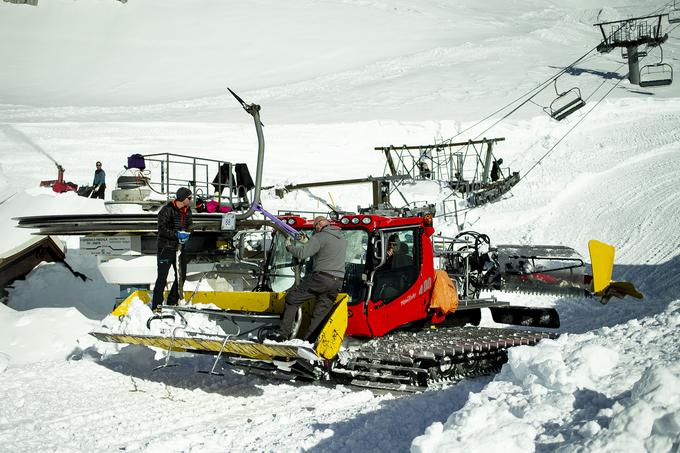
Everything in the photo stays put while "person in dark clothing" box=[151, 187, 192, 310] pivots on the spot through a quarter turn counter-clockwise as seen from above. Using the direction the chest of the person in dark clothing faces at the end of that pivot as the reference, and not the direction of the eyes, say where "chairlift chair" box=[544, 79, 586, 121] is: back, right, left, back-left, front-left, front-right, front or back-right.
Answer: front

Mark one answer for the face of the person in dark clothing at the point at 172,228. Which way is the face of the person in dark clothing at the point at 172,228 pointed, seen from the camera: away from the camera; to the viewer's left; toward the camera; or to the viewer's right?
to the viewer's right

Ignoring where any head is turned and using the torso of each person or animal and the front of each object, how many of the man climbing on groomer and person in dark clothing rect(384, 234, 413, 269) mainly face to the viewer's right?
0

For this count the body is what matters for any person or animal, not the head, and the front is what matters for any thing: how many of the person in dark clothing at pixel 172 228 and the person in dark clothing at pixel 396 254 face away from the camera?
0

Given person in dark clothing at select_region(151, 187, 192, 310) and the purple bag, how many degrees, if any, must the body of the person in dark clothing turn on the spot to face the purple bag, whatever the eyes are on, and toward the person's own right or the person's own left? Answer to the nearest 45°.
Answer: approximately 135° to the person's own left

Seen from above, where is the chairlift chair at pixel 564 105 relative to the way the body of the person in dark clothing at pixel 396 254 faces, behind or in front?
behind

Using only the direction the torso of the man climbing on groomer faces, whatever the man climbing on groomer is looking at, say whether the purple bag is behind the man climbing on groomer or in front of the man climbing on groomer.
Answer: in front

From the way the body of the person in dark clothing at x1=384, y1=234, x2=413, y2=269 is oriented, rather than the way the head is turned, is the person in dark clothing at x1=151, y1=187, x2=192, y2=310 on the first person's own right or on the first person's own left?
on the first person's own right

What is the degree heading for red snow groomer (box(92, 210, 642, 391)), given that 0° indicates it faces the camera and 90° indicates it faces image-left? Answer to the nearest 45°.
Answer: approximately 45°

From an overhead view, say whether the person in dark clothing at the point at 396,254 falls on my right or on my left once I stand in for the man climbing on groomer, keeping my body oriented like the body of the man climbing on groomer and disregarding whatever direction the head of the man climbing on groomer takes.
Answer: on my right

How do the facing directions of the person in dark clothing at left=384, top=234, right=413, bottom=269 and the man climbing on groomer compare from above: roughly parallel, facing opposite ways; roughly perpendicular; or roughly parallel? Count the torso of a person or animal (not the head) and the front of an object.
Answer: roughly perpendicular

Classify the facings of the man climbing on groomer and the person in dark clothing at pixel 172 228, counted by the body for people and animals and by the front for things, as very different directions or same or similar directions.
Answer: very different directions

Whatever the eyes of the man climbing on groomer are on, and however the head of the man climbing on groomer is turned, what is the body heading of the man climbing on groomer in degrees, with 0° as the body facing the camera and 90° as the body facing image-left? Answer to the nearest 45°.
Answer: approximately 135°
